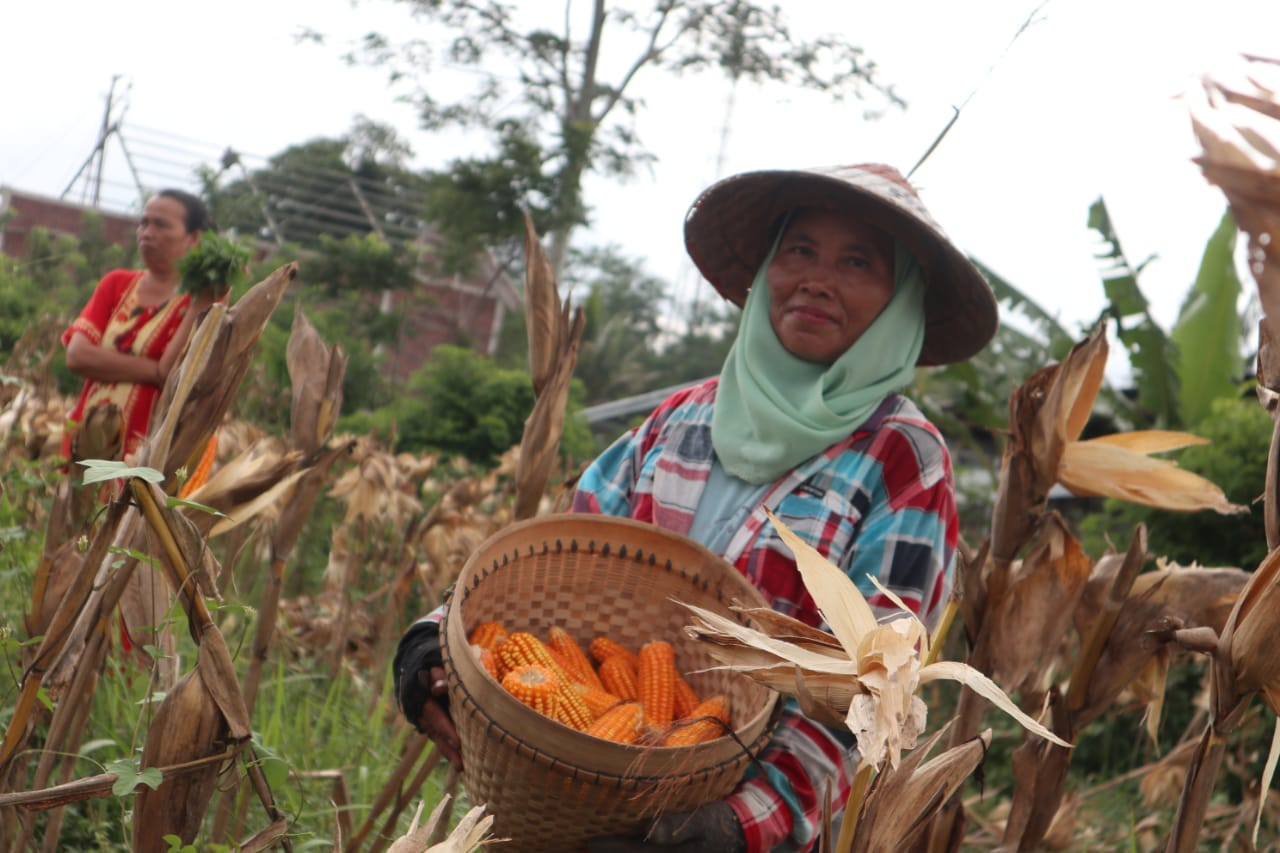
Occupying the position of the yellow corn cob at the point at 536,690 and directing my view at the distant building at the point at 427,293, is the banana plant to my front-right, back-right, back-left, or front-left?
front-right

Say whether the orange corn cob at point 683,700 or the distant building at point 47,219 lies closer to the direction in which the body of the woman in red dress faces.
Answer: the orange corn cob

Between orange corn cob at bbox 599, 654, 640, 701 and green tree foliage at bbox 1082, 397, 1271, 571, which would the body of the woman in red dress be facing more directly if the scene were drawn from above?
the orange corn cob

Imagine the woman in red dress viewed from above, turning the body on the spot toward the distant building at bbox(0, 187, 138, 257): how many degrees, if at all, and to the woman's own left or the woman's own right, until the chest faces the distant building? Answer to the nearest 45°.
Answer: approximately 180°

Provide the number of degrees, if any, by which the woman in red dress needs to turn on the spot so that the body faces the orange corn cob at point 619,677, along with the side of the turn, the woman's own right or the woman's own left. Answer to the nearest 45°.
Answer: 0° — they already face it

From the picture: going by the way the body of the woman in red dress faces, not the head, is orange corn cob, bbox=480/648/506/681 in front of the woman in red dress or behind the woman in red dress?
in front

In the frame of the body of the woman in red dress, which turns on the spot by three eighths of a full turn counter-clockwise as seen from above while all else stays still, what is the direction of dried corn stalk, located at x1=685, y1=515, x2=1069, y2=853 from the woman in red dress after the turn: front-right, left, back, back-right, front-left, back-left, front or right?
back-right

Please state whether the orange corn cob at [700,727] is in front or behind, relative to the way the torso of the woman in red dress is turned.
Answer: in front

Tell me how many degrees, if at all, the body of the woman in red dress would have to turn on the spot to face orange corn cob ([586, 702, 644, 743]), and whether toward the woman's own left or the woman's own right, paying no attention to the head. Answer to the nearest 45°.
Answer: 0° — they already face it

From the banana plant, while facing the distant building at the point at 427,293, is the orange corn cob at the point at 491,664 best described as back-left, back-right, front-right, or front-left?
back-left

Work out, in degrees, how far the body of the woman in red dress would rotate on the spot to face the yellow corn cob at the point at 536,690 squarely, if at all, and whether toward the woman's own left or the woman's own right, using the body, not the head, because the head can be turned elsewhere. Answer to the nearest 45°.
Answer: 0° — they already face it

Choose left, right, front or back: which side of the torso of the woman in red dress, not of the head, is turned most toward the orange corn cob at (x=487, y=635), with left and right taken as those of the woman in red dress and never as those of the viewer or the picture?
front

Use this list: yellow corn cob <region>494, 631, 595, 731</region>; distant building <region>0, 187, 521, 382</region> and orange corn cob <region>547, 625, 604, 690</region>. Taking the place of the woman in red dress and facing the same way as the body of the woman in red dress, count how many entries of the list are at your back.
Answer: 1

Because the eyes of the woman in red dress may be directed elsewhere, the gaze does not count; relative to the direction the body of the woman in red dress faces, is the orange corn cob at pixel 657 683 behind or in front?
in front

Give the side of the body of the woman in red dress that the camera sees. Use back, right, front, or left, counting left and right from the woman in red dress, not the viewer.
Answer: front
